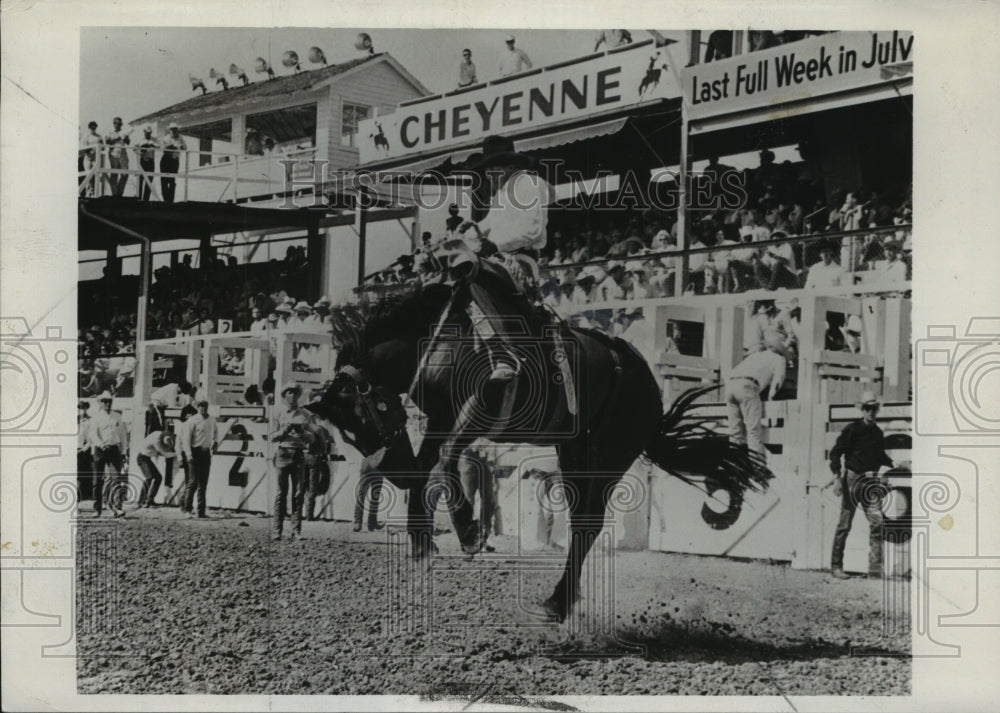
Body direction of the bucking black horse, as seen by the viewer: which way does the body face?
to the viewer's left

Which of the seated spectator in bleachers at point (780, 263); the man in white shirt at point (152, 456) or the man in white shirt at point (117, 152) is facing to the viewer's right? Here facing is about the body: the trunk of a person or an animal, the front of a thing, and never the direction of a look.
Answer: the man in white shirt at point (152, 456)

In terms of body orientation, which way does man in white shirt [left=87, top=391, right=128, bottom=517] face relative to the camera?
toward the camera

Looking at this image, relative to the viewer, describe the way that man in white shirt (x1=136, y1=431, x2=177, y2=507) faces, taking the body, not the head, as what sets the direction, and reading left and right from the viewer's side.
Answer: facing to the right of the viewer

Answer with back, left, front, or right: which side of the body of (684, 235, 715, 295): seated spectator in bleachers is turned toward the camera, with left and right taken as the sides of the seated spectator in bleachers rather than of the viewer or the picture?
front

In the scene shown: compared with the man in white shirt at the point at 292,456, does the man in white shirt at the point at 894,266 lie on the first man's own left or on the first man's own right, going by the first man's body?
on the first man's own left

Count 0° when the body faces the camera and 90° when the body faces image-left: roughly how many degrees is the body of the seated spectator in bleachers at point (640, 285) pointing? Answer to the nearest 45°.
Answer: approximately 45°
